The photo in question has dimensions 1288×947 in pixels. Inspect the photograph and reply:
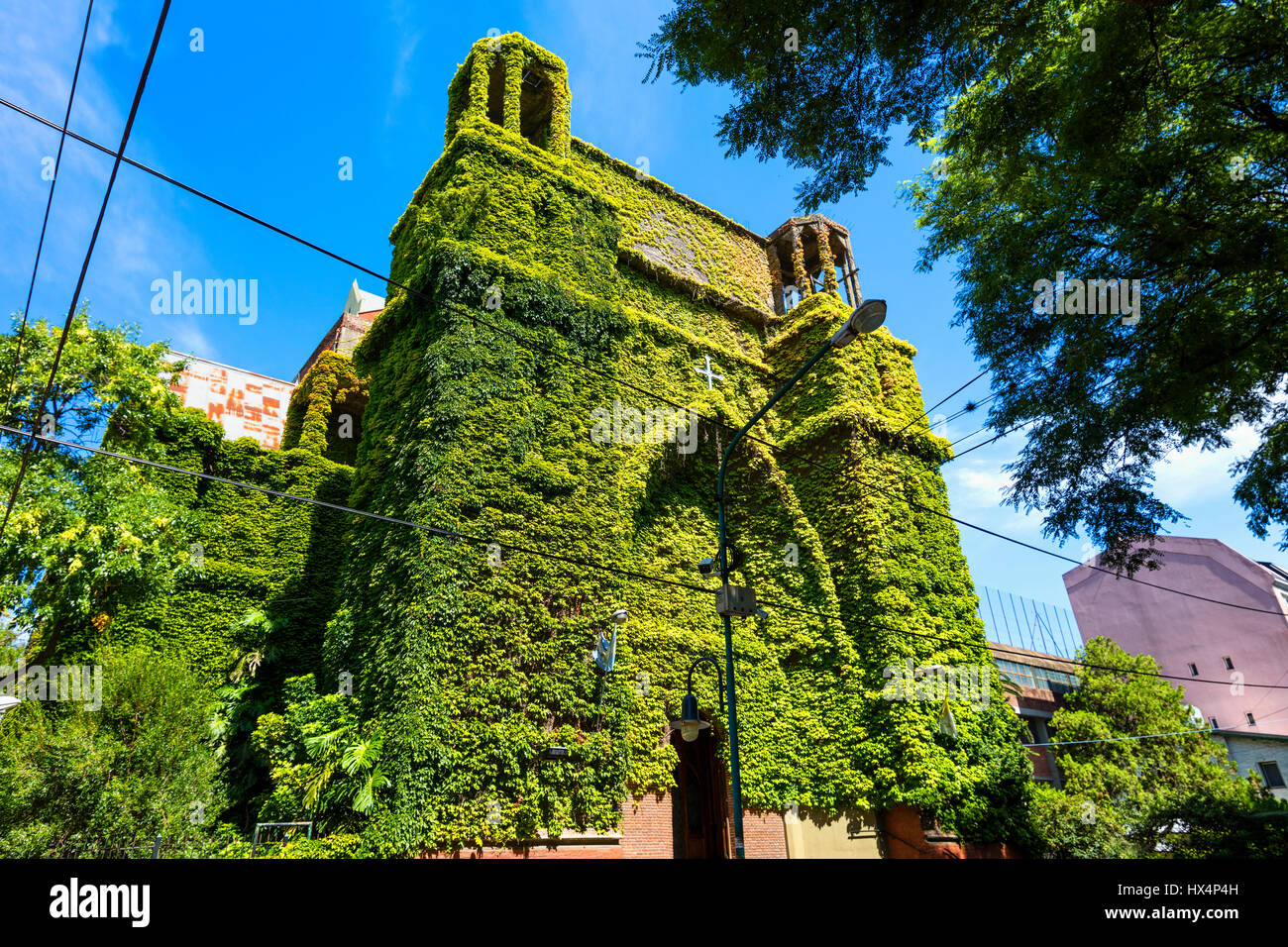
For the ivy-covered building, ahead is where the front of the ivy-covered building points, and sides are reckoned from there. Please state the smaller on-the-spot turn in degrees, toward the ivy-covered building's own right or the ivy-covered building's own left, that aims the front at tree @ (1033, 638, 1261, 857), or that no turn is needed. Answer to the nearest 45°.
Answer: approximately 90° to the ivy-covered building's own left

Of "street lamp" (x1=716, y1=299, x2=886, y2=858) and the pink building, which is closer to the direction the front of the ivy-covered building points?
the street lamp

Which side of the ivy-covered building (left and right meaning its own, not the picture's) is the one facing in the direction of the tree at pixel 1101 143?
front

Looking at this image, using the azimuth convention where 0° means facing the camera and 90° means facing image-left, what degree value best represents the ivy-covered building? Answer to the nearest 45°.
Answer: approximately 315°
